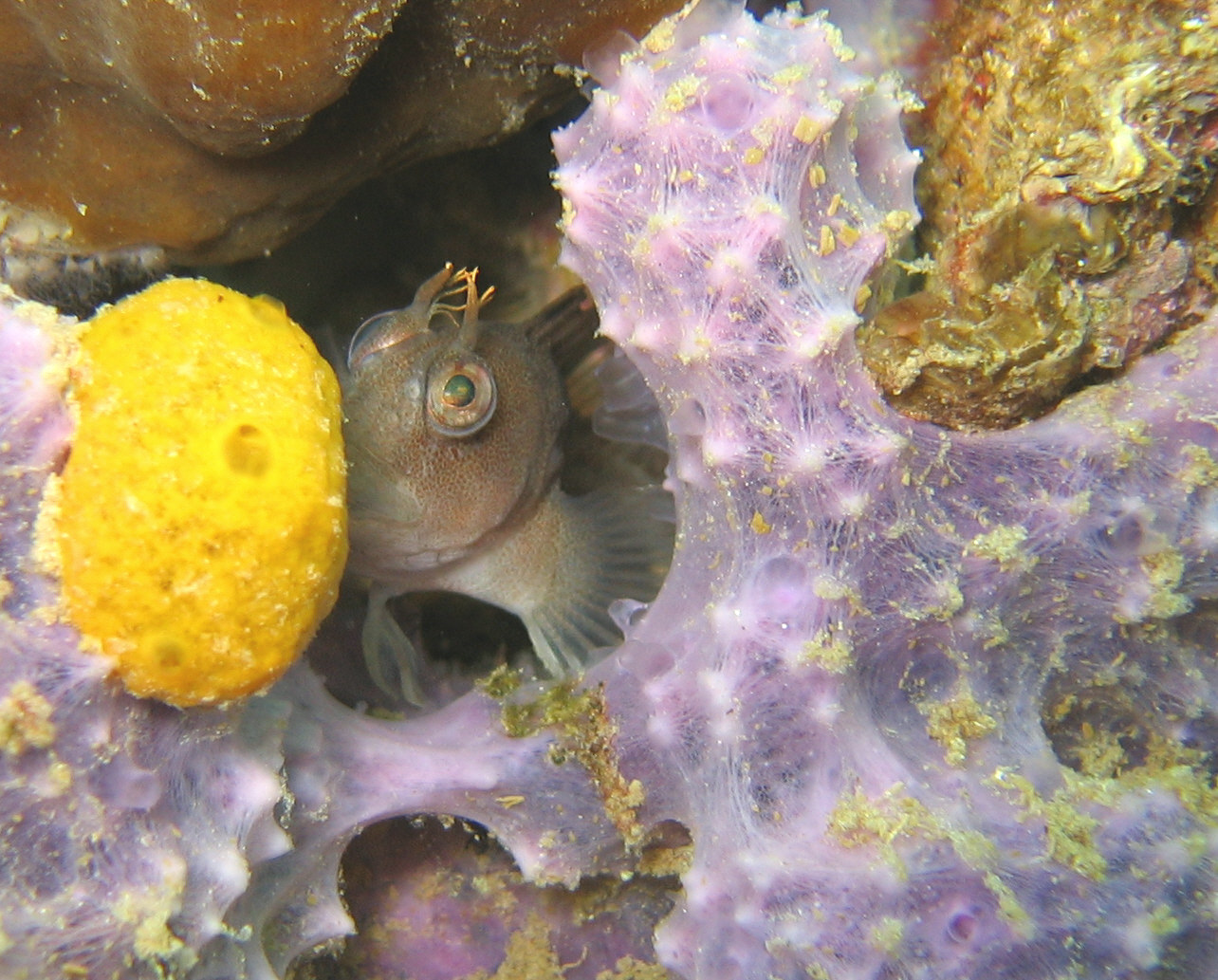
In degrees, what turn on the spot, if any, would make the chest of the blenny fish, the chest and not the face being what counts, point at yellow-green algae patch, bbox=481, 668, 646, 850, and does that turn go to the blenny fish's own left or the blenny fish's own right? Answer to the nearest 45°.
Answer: approximately 90° to the blenny fish's own left

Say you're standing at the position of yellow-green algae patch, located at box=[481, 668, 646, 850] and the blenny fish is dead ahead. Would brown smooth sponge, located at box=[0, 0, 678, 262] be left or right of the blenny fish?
left

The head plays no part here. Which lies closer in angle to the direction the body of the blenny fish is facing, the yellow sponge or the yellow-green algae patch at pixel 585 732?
the yellow sponge

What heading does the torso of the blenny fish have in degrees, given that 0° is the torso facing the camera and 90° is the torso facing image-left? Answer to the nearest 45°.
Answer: approximately 45°
